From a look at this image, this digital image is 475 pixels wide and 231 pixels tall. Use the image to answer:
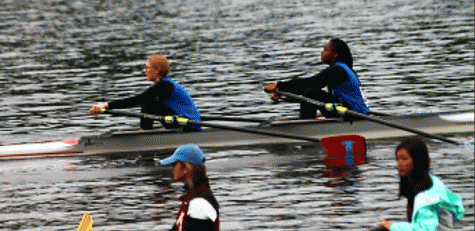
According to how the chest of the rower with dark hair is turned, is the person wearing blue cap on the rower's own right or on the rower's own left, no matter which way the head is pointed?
on the rower's own left

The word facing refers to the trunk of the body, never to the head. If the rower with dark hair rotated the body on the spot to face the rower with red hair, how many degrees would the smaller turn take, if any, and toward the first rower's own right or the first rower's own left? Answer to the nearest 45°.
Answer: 0° — they already face them

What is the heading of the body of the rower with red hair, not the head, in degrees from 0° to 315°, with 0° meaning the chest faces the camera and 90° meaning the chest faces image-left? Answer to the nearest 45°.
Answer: approximately 90°

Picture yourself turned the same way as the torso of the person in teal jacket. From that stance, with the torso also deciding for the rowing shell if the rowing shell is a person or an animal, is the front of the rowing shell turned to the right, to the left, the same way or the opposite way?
the opposite way

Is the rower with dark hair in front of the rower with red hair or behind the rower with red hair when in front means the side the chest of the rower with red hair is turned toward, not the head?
behind

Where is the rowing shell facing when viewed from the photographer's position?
facing to the right of the viewer

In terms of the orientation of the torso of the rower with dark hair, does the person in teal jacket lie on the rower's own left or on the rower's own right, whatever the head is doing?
on the rower's own left

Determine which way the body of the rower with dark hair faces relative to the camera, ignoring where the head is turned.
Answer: to the viewer's left

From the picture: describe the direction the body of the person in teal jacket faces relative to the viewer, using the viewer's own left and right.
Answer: facing to the left of the viewer

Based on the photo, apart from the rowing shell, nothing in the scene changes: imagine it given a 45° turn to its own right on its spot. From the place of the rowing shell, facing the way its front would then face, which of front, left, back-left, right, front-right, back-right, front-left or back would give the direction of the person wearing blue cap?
front-right

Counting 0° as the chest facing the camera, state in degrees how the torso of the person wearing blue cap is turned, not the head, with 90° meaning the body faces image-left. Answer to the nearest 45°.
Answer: approximately 90°
